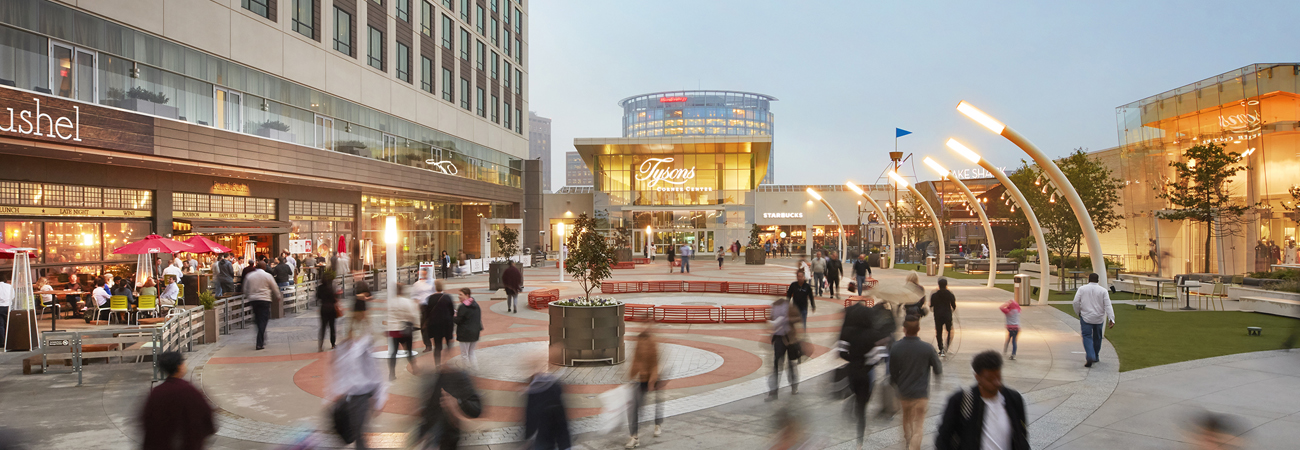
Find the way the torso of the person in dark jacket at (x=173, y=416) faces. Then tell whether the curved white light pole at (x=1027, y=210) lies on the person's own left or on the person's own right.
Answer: on the person's own right

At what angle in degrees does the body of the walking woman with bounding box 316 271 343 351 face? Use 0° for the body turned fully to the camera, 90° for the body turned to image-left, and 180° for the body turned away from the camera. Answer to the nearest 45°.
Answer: approximately 180°

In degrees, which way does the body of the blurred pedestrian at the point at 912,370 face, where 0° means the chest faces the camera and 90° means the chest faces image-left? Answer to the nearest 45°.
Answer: approximately 180°

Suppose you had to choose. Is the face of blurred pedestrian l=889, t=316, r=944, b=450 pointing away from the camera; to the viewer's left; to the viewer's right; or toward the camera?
away from the camera

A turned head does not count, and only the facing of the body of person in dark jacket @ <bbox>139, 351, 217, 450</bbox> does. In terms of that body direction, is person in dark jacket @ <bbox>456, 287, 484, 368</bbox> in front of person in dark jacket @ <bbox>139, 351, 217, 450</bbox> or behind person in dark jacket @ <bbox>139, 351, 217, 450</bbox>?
in front

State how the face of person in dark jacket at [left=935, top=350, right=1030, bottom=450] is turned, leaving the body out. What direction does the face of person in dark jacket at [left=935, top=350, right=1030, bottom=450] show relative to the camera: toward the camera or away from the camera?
toward the camera

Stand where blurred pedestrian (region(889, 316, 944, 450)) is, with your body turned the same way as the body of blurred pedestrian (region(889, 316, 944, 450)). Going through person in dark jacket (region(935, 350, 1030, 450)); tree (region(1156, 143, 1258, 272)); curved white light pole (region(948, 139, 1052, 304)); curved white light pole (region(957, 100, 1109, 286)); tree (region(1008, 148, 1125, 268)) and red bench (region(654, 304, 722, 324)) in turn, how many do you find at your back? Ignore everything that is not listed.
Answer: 1

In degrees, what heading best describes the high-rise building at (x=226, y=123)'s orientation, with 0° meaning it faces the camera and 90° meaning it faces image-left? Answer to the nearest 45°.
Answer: approximately 315°

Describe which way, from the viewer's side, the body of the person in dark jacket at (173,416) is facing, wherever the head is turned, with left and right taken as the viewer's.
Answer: facing away from the viewer

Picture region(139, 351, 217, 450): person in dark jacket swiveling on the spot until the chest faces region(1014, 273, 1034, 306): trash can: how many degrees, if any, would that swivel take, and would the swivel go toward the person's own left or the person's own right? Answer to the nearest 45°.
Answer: approximately 90° to the person's own right

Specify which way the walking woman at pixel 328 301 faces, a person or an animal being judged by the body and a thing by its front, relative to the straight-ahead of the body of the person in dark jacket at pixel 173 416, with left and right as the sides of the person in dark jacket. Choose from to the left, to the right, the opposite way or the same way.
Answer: the same way

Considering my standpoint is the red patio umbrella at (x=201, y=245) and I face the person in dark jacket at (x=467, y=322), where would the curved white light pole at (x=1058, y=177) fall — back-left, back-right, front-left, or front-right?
front-left

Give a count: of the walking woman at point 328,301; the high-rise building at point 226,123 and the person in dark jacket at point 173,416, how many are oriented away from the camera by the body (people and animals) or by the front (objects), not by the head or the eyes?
2

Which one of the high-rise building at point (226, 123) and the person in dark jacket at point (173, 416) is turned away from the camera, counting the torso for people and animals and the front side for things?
the person in dark jacket

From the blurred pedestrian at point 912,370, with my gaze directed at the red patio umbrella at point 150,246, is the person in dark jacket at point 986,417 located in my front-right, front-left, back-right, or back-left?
back-left
